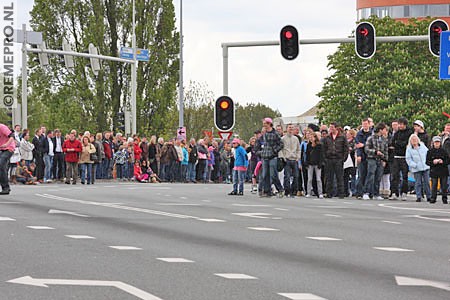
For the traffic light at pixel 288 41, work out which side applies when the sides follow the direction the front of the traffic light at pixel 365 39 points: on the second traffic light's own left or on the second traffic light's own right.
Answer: on the second traffic light's own right

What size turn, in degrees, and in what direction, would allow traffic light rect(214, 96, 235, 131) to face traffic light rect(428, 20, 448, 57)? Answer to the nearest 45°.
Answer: approximately 90° to its left

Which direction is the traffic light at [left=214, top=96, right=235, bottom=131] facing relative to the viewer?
toward the camera

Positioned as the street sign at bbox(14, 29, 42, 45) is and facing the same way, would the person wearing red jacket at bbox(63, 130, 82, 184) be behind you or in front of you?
behind

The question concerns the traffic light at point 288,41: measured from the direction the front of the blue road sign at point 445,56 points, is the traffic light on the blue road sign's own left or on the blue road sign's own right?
on the blue road sign's own right

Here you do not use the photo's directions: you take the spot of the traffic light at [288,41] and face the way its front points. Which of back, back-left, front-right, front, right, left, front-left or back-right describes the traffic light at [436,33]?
left

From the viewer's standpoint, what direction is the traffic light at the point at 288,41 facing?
toward the camera

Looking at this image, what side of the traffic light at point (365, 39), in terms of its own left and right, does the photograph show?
front

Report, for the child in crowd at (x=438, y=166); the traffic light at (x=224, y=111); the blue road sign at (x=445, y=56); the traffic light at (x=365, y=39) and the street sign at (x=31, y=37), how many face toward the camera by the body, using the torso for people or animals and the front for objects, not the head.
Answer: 4
